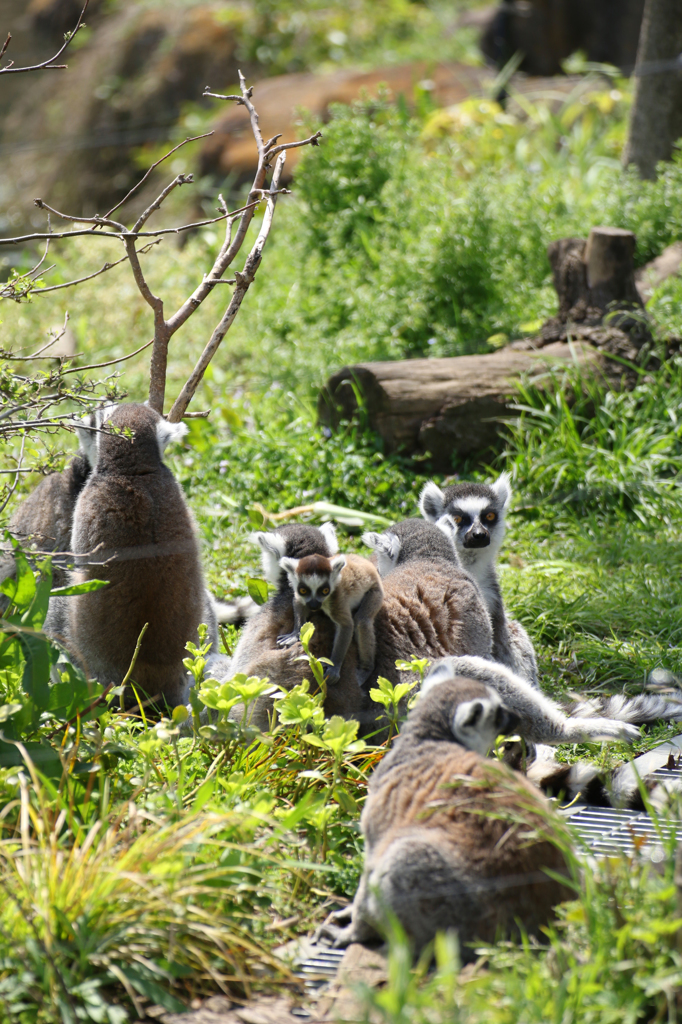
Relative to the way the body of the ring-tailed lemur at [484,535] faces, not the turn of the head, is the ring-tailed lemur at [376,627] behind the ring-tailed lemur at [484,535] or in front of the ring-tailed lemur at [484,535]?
in front

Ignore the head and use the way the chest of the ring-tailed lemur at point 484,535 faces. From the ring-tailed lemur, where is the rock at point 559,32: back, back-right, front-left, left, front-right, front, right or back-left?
back

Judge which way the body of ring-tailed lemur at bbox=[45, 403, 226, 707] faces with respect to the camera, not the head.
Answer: away from the camera

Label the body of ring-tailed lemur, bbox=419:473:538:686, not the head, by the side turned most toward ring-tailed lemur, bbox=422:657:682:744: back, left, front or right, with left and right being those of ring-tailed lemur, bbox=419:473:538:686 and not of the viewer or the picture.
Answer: front

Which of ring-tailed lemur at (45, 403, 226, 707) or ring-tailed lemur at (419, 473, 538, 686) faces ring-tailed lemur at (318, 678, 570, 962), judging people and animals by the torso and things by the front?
ring-tailed lemur at (419, 473, 538, 686)

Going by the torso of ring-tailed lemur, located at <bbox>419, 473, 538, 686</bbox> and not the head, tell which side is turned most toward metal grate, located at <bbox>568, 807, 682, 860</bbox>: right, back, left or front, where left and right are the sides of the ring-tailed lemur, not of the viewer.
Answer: front

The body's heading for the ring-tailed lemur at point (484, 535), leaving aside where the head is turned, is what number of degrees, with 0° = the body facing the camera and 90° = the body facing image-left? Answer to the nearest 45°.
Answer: approximately 0°

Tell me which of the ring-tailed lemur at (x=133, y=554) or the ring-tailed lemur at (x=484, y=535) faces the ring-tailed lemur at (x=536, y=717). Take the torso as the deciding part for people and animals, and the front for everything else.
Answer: the ring-tailed lemur at (x=484, y=535)

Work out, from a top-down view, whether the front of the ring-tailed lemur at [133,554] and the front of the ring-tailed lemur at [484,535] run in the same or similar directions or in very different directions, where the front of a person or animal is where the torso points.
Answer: very different directions

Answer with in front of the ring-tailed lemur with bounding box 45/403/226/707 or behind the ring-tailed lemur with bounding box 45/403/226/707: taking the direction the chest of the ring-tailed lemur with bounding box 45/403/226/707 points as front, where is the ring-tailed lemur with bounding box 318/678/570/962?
behind

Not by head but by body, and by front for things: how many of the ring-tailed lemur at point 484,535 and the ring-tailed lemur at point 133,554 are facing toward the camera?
1
